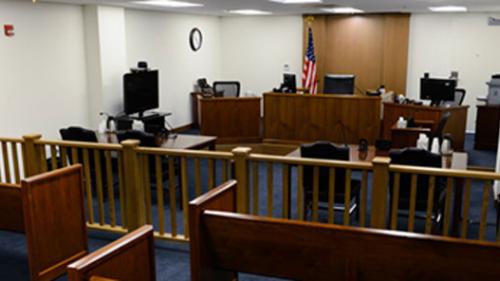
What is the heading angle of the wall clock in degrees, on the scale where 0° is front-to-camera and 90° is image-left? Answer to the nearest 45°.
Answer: approximately 315°

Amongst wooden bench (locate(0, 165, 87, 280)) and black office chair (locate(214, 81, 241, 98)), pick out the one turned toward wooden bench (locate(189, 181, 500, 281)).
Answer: the black office chair

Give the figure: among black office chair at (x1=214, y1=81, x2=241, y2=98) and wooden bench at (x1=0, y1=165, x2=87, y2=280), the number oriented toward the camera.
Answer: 1

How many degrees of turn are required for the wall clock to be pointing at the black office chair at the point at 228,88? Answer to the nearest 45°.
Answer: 0° — it already faces it

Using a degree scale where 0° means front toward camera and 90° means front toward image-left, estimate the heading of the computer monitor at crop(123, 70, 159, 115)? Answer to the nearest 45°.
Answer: approximately 315°

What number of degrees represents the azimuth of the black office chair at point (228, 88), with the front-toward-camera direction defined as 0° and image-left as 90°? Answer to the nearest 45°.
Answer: approximately 0°

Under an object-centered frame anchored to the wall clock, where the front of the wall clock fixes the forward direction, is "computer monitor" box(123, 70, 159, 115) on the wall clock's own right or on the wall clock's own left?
on the wall clock's own right

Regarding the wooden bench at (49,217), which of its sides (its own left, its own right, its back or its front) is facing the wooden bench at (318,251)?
right
